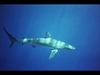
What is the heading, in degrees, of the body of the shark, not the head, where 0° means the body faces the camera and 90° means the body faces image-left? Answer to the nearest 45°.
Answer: approximately 270°
